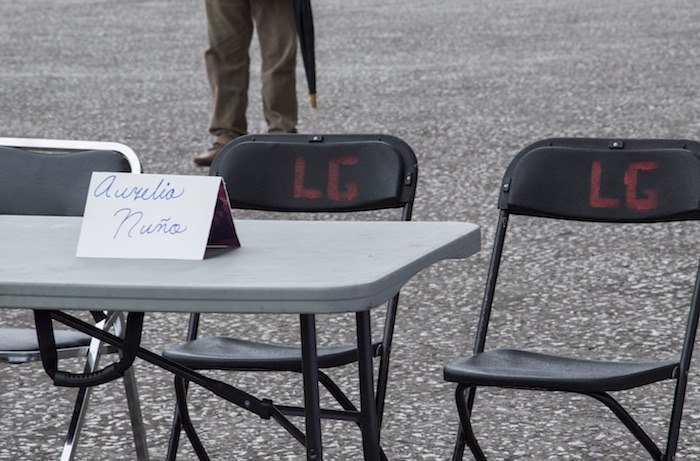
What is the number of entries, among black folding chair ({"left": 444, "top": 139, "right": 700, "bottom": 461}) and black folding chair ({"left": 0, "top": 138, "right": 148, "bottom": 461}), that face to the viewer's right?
0

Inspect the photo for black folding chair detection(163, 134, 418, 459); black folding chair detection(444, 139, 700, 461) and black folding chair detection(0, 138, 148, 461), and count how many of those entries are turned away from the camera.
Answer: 0

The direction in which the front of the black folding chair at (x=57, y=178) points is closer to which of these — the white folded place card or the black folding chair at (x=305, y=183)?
the white folded place card

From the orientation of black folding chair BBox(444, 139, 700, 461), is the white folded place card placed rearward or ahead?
ahead

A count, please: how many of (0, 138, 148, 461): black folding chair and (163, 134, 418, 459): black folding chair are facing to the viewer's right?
0

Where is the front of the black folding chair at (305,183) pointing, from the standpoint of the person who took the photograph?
facing the viewer and to the left of the viewer

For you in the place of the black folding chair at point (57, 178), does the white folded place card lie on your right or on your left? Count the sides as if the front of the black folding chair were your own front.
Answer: on your left

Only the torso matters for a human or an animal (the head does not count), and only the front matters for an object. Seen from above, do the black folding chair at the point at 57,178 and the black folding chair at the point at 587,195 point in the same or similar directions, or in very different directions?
same or similar directions

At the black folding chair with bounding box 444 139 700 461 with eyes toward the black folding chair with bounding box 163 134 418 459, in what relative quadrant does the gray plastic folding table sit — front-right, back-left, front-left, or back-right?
front-left

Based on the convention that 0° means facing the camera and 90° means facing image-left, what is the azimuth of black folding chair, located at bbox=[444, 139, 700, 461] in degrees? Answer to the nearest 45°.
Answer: approximately 45°

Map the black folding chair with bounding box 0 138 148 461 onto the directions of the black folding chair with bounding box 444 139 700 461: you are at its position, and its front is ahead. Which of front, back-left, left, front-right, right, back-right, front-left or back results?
front-right

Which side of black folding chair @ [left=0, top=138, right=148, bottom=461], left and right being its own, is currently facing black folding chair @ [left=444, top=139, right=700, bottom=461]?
left

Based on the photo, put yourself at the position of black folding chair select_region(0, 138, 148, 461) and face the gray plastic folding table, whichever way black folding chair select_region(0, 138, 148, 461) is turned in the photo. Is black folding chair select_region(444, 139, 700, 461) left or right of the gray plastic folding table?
left

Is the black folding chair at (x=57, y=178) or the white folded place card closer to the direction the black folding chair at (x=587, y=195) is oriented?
the white folded place card

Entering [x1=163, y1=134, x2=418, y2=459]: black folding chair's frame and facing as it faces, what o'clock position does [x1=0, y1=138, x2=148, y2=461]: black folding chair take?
[x1=0, y1=138, x2=148, y2=461]: black folding chair is roughly at 2 o'clock from [x1=163, y1=134, x2=418, y2=459]: black folding chair.

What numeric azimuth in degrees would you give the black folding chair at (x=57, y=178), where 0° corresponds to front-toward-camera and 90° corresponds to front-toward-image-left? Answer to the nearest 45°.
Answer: approximately 45°
